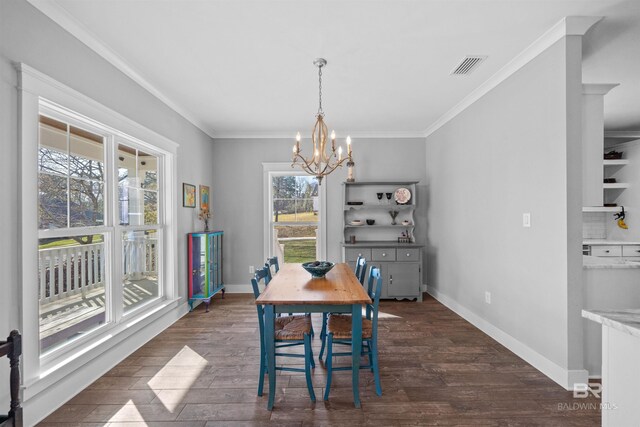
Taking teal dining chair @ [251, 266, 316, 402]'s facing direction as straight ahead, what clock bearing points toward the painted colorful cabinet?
The painted colorful cabinet is roughly at 8 o'clock from the teal dining chair.

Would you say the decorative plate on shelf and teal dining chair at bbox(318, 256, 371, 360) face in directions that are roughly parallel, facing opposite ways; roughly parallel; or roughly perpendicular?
roughly perpendicular

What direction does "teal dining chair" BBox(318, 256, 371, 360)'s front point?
to the viewer's left

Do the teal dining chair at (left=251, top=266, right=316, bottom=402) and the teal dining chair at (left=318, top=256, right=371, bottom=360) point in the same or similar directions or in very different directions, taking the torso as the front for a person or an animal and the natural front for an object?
very different directions

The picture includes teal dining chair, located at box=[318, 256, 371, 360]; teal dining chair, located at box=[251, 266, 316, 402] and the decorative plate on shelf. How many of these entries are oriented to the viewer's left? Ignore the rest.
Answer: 1

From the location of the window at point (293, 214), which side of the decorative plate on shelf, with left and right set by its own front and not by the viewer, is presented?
right

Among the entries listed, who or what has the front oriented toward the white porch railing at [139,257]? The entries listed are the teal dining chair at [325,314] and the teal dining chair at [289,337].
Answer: the teal dining chair at [325,314]

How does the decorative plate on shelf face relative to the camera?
toward the camera

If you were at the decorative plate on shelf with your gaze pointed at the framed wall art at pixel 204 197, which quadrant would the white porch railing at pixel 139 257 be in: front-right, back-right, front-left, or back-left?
front-left

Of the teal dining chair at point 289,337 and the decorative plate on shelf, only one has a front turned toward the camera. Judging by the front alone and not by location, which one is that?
the decorative plate on shelf

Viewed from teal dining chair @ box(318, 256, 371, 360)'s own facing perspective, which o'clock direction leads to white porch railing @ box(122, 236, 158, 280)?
The white porch railing is roughly at 12 o'clock from the teal dining chair.

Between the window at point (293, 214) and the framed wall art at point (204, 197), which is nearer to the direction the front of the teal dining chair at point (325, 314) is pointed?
the framed wall art

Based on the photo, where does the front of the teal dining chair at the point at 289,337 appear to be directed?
to the viewer's right

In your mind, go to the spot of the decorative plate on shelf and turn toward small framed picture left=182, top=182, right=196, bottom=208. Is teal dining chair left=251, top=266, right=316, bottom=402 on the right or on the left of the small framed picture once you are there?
left

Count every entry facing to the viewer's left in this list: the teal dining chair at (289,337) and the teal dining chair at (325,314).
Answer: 1

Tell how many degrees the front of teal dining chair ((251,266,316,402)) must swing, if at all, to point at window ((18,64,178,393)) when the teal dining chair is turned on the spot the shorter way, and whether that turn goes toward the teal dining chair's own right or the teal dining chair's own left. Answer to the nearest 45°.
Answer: approximately 180°

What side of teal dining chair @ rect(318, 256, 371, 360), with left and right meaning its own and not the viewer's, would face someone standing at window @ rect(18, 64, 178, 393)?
front

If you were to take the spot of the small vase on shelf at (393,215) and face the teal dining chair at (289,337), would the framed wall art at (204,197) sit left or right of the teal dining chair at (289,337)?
right
